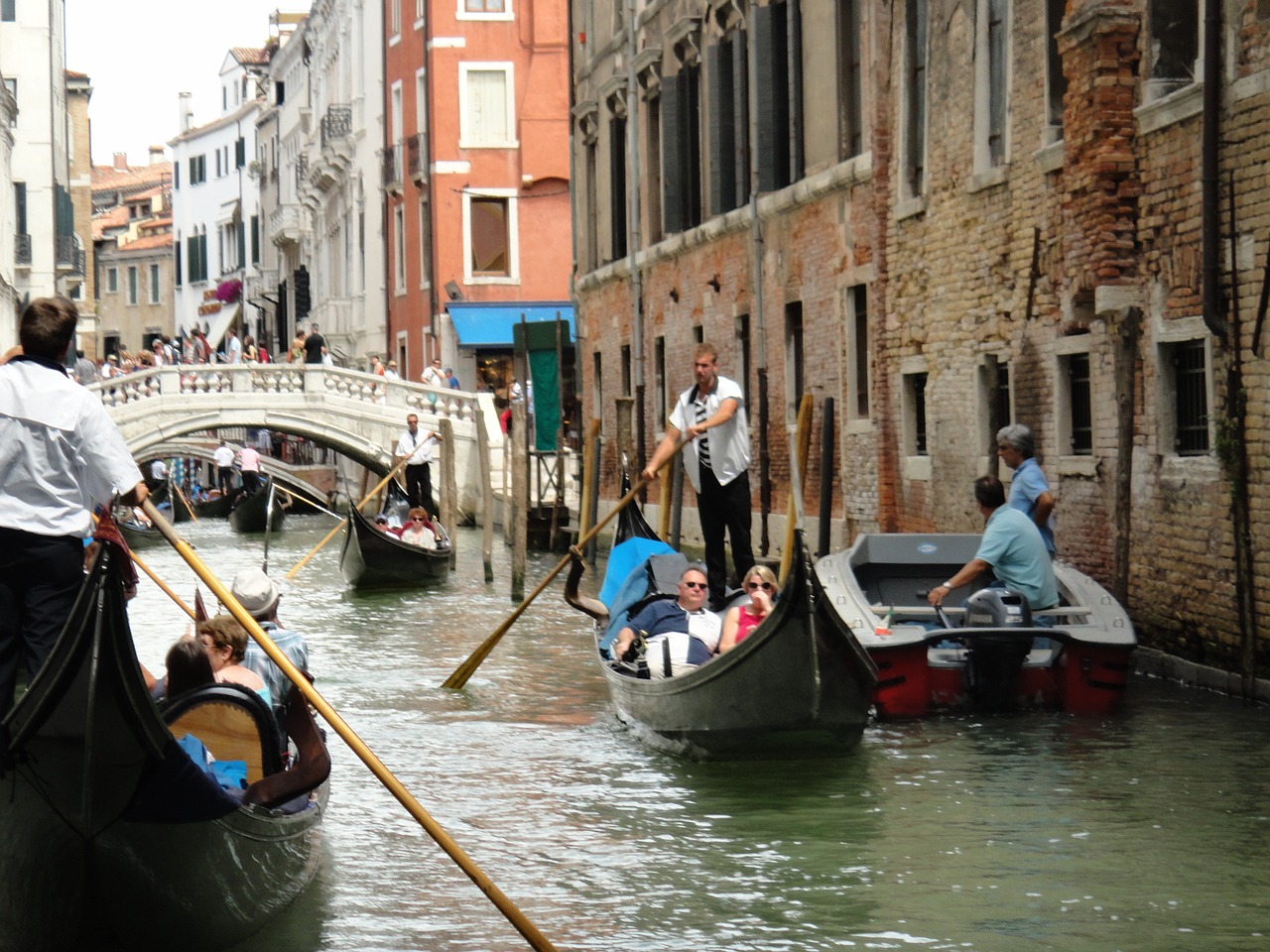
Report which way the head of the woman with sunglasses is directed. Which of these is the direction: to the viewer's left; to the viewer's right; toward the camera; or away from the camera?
toward the camera

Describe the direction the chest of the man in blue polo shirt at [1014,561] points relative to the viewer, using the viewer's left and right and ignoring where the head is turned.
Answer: facing away from the viewer and to the left of the viewer

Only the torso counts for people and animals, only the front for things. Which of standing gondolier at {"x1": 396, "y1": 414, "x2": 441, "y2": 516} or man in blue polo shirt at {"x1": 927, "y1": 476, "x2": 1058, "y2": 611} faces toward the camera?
the standing gondolier

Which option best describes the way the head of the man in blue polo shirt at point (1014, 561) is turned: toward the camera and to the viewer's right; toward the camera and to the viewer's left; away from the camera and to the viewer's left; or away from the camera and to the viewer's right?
away from the camera and to the viewer's left

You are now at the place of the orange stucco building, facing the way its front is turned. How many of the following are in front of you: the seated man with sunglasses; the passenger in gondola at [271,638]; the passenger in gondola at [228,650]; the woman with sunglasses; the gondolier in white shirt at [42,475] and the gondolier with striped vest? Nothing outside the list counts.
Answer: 6

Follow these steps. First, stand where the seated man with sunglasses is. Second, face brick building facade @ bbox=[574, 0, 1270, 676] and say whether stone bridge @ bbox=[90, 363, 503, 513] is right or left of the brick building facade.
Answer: left

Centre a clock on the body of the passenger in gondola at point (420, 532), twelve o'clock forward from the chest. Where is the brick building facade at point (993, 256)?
The brick building facade is roughly at 11 o'clock from the passenger in gondola.

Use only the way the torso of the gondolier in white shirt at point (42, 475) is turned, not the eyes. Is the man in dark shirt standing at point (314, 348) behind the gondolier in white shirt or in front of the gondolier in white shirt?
in front

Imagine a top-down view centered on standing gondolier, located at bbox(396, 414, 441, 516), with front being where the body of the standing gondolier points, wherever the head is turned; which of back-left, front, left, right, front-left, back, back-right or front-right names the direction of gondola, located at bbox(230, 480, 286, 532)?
back-right

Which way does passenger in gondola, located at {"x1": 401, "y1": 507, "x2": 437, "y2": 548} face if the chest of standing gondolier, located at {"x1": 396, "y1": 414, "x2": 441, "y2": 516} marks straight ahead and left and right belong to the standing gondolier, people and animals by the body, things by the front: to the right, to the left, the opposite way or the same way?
the same way

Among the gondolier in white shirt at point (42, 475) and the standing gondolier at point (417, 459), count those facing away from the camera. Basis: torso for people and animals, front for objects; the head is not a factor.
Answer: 1

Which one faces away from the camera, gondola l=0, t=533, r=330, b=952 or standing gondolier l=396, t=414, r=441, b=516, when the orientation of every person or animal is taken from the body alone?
the gondola

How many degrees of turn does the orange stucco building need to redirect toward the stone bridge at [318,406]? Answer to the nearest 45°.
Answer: approximately 45° to its right

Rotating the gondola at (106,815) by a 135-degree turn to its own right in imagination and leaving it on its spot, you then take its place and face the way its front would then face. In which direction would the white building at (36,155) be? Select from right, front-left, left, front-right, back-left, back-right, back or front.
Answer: back-left

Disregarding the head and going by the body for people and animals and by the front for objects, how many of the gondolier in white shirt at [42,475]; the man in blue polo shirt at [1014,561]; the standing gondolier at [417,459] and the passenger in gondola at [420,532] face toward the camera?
2

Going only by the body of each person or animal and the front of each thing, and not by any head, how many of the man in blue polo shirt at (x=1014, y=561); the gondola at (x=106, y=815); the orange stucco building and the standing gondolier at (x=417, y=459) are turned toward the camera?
2

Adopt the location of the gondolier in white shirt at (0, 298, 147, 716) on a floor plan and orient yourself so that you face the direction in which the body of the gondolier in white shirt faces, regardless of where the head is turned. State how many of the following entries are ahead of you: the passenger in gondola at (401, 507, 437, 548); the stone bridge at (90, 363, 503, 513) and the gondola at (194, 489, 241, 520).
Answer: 3

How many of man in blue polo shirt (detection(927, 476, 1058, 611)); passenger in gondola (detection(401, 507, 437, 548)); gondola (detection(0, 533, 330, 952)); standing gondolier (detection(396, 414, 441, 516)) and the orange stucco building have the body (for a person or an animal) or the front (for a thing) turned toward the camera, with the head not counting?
3

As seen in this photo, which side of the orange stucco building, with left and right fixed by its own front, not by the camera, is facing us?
front

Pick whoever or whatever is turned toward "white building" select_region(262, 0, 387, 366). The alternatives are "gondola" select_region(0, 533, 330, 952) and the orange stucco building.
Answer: the gondola
